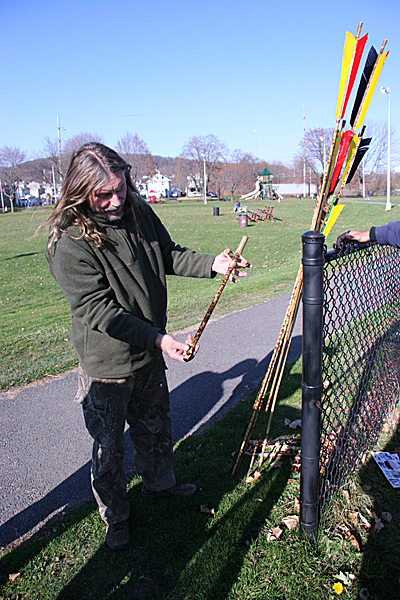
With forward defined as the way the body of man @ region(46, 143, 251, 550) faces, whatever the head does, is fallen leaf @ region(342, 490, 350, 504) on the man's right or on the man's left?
on the man's left

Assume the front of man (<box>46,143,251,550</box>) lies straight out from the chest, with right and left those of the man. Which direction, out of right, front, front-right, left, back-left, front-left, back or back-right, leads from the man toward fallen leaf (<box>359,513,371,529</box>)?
front-left

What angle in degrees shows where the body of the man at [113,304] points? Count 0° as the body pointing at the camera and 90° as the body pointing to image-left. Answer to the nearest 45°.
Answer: approximately 315°

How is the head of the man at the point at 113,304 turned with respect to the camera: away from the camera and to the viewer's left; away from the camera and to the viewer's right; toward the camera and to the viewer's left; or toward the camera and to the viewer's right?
toward the camera and to the viewer's right
